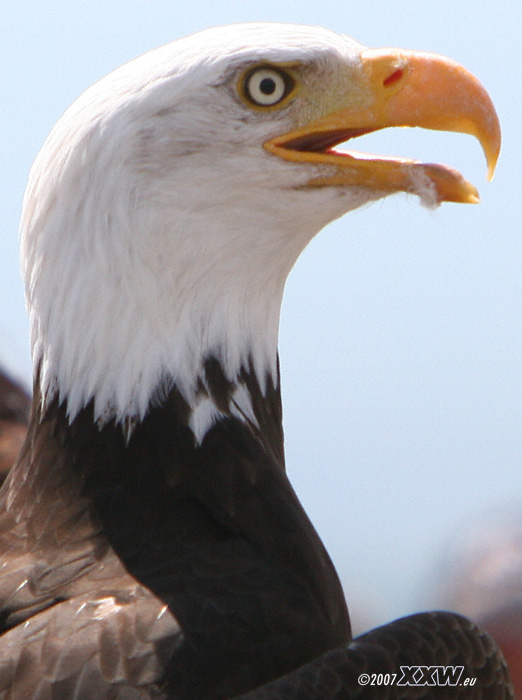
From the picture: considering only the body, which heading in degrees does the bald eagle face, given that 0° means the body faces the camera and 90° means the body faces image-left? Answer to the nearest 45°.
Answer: approximately 270°
